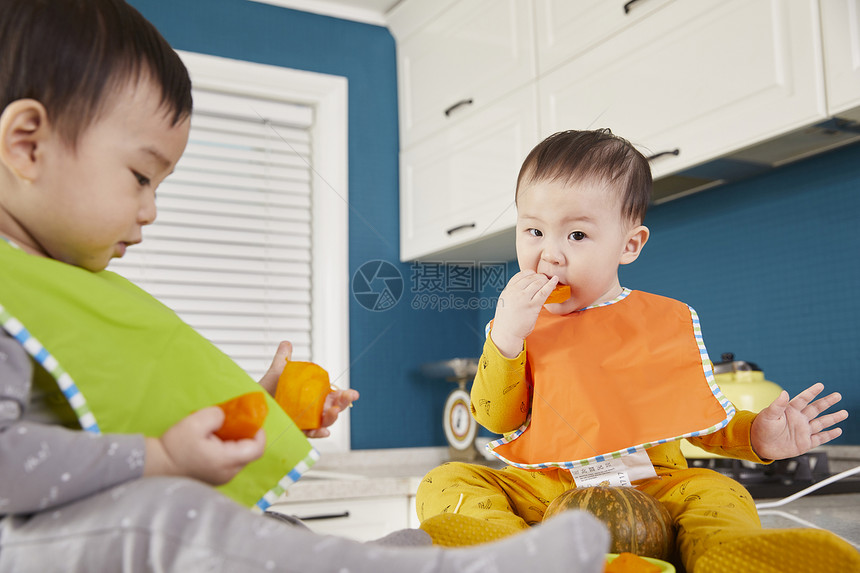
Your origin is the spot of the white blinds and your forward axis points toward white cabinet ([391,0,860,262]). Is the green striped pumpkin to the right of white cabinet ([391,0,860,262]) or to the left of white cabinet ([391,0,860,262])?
right

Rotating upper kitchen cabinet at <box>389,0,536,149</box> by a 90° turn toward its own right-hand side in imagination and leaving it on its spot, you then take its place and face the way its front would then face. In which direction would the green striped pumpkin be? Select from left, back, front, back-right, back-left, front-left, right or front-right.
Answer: back-left

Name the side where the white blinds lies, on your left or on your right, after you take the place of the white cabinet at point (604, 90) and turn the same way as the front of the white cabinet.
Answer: on your right

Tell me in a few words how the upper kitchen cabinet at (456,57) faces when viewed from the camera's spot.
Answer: facing the viewer and to the left of the viewer

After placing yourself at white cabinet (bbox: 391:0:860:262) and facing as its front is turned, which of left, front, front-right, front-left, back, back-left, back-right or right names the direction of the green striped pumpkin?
front-left

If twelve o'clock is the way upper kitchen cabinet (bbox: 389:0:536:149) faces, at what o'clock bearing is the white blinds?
The white blinds is roughly at 2 o'clock from the upper kitchen cabinet.

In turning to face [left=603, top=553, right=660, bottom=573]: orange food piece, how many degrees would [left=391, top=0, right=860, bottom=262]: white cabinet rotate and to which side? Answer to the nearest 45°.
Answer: approximately 45° to its left

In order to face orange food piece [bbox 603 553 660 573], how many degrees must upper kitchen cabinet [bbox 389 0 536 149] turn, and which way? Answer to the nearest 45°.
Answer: approximately 45° to its left
